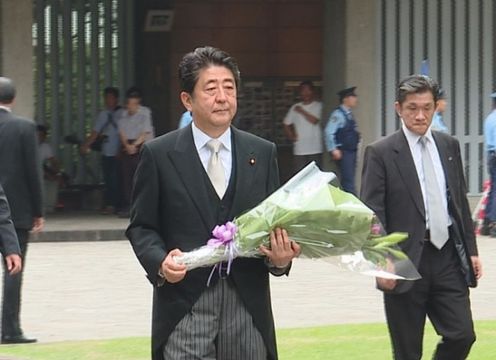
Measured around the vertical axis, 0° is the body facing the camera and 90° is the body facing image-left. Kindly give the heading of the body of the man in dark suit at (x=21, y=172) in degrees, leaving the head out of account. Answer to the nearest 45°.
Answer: approximately 225°

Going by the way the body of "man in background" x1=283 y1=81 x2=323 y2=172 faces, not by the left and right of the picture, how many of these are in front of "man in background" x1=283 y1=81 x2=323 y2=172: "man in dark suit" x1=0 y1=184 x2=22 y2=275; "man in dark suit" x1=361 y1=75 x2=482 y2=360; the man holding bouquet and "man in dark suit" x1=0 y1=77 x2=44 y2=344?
4

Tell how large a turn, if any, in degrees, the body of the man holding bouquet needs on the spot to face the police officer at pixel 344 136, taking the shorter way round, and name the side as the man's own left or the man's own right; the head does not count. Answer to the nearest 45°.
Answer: approximately 135° to the man's own left

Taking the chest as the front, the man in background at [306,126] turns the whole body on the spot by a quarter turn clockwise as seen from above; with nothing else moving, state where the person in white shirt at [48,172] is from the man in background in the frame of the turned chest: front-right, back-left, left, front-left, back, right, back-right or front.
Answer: front

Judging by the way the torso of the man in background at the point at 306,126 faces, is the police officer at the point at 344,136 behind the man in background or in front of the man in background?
in front

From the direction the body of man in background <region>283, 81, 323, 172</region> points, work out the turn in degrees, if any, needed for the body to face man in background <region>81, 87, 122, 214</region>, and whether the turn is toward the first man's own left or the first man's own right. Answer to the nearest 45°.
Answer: approximately 90° to the first man's own right

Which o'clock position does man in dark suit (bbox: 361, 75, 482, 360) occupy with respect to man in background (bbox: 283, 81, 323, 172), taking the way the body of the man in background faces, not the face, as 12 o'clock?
The man in dark suit is roughly at 12 o'clock from the man in background.

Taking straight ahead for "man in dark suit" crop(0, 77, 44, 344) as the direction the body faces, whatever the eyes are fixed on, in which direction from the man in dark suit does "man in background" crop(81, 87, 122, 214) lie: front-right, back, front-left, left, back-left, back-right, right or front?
front-left
